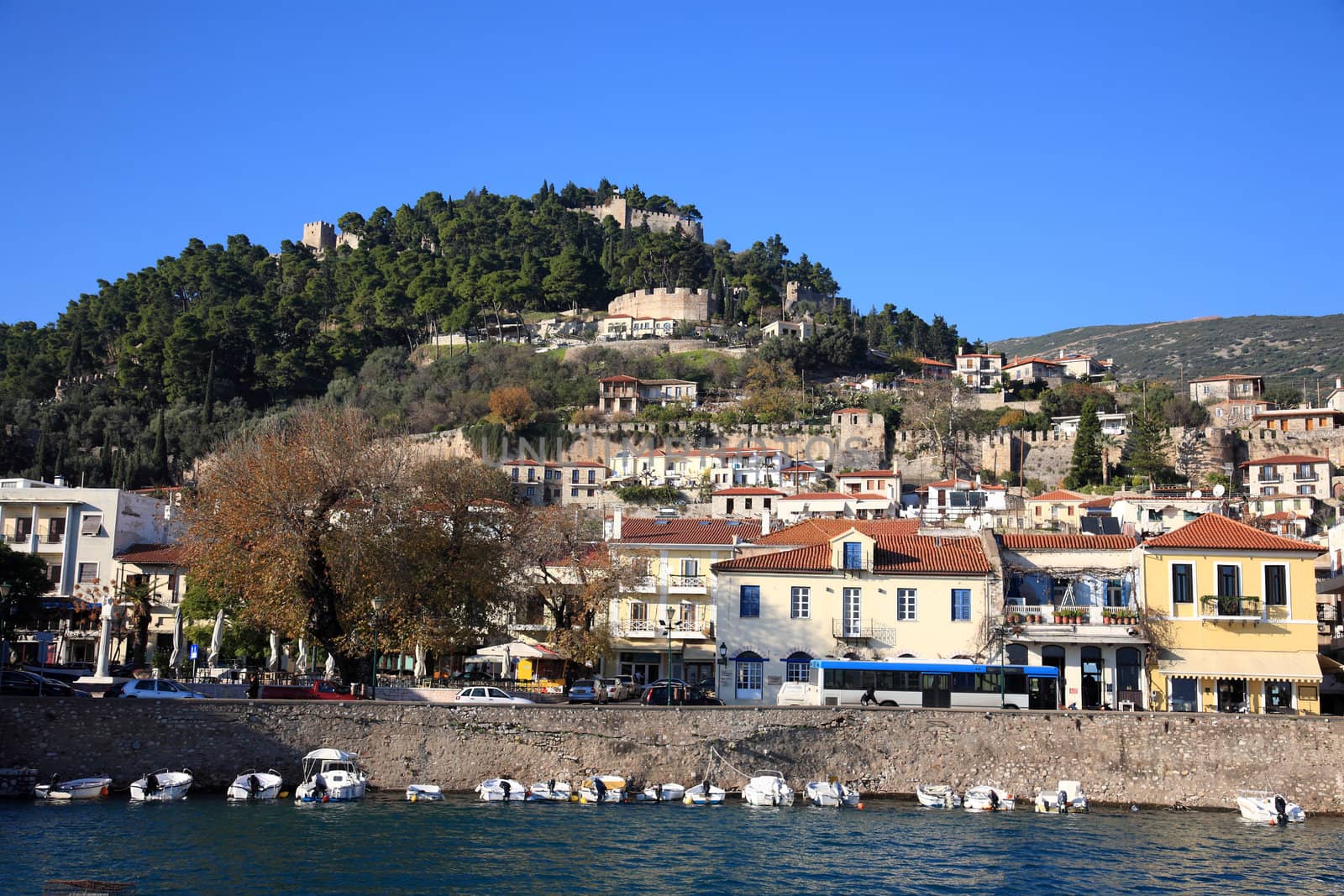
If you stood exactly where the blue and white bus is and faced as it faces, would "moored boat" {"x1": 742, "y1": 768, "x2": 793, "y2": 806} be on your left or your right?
on your right

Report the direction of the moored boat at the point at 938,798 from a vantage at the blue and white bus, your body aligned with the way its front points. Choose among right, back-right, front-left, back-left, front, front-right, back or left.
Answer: right

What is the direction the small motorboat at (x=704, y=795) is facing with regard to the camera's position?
facing away from the viewer

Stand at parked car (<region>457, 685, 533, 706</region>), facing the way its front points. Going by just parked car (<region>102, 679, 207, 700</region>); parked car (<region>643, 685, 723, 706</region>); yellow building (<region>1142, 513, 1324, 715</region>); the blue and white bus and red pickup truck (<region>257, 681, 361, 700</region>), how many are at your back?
2

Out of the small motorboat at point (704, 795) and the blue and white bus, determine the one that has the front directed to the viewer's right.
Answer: the blue and white bus

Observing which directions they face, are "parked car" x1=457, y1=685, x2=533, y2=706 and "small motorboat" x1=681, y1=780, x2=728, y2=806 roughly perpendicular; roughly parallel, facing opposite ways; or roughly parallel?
roughly perpendicular

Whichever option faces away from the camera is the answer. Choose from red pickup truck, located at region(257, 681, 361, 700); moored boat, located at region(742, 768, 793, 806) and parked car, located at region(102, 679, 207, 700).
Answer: the moored boat

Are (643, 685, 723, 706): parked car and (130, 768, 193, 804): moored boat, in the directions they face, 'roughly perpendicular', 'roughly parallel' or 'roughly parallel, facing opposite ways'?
roughly perpendicular

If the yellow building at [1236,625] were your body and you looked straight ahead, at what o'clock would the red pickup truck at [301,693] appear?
The red pickup truck is roughly at 2 o'clock from the yellow building.

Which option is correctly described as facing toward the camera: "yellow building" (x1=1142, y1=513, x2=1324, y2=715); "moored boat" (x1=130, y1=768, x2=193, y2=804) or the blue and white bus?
the yellow building
